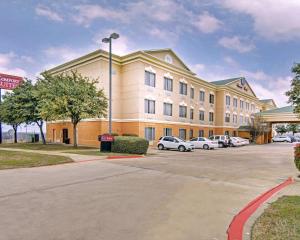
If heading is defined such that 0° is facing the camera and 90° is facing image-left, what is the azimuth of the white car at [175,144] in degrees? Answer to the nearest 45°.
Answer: approximately 315°

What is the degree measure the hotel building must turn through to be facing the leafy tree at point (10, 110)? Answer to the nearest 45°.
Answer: approximately 135° to its right

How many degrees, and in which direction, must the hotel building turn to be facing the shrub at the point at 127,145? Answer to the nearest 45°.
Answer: approximately 45° to its right

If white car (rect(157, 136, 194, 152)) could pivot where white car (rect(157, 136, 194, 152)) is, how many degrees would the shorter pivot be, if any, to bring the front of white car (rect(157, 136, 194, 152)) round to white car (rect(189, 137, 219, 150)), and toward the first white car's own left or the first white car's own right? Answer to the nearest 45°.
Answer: approximately 90° to the first white car's own left

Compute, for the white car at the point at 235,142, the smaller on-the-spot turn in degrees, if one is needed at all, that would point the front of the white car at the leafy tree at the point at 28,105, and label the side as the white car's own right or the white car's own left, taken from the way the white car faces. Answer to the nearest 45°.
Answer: approximately 90° to the white car's own right
